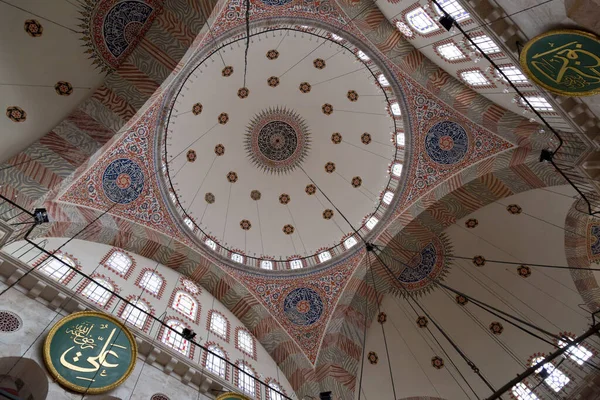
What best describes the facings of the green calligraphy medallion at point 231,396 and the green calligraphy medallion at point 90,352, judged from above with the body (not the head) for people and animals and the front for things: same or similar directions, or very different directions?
same or similar directions

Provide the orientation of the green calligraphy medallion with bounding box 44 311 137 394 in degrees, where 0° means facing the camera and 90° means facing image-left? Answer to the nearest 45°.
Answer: approximately 0°
